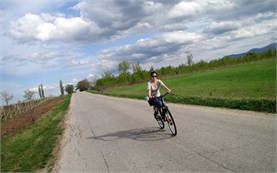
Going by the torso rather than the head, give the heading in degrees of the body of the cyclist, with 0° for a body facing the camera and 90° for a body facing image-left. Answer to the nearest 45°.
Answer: approximately 315°
